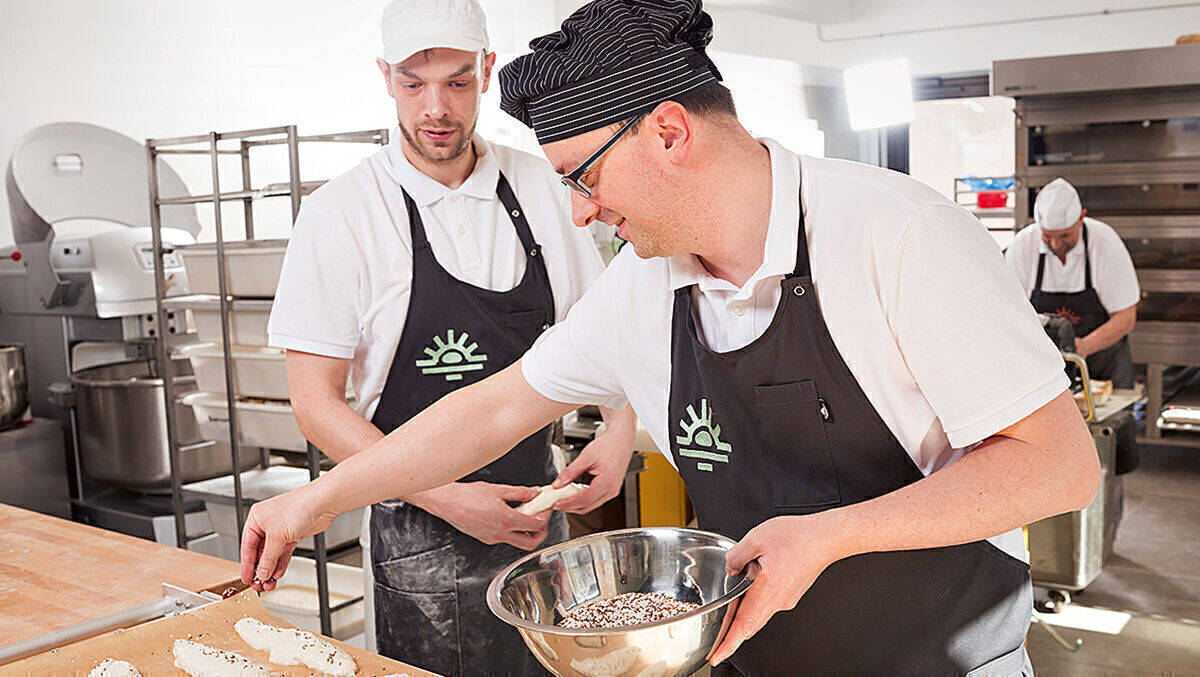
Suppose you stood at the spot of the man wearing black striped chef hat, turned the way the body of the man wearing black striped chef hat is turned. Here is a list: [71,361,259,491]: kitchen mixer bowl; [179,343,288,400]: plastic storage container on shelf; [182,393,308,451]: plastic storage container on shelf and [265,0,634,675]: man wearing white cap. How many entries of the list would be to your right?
4

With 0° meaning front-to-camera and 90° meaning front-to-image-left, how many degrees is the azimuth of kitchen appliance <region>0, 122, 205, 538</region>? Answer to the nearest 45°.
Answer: approximately 315°

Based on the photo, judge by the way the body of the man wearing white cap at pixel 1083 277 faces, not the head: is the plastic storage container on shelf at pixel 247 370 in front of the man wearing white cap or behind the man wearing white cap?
in front

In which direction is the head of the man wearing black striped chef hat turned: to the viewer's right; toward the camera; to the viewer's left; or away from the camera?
to the viewer's left

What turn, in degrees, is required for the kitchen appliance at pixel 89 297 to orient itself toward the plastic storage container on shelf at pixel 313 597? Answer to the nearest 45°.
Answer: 0° — it already faces it

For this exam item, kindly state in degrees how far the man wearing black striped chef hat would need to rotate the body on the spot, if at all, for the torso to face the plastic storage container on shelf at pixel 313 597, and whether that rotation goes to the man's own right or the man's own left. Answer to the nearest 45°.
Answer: approximately 90° to the man's own right

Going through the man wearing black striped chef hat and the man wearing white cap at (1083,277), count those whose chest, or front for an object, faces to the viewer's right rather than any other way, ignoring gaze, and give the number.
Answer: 0

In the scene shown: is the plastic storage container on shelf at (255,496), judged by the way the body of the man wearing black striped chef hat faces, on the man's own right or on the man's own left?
on the man's own right

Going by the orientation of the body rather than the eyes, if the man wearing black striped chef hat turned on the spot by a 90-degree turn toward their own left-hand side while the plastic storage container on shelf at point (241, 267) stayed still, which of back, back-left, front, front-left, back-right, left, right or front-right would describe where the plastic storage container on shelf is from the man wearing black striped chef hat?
back

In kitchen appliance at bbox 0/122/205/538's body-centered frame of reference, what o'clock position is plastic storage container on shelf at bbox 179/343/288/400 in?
The plastic storage container on shelf is roughly at 1 o'clock from the kitchen appliance.

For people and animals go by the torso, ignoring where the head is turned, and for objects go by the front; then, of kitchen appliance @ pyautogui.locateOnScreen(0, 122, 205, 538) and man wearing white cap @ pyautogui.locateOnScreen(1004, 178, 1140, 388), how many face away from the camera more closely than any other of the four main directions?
0

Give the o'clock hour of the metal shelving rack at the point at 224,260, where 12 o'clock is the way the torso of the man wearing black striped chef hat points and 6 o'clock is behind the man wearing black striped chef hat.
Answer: The metal shelving rack is roughly at 3 o'clock from the man wearing black striped chef hat.

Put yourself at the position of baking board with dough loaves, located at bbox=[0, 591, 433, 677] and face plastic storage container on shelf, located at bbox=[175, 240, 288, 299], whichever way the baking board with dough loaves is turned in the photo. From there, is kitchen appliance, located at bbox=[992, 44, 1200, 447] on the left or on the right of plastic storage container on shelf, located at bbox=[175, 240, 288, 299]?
right
